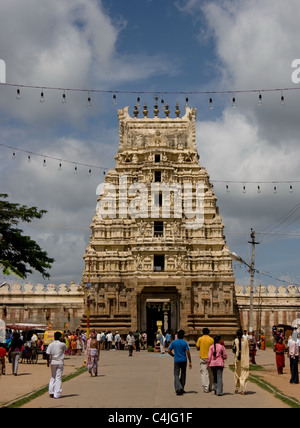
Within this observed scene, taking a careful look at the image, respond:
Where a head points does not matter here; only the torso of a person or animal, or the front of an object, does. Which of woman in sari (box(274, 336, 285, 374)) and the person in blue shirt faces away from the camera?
the person in blue shirt

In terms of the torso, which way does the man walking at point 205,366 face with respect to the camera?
away from the camera

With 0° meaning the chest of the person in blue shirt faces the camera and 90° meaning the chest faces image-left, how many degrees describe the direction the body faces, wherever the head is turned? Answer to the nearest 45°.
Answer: approximately 180°

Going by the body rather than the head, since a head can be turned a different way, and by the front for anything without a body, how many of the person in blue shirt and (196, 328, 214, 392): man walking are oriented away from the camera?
2

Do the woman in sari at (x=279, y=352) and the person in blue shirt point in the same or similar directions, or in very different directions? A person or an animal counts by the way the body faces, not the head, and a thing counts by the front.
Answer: very different directions

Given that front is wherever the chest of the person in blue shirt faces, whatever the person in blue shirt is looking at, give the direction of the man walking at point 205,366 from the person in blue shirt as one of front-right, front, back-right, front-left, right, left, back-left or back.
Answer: front-right

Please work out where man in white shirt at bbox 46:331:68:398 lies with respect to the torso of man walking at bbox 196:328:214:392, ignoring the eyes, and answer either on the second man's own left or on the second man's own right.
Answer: on the second man's own left
